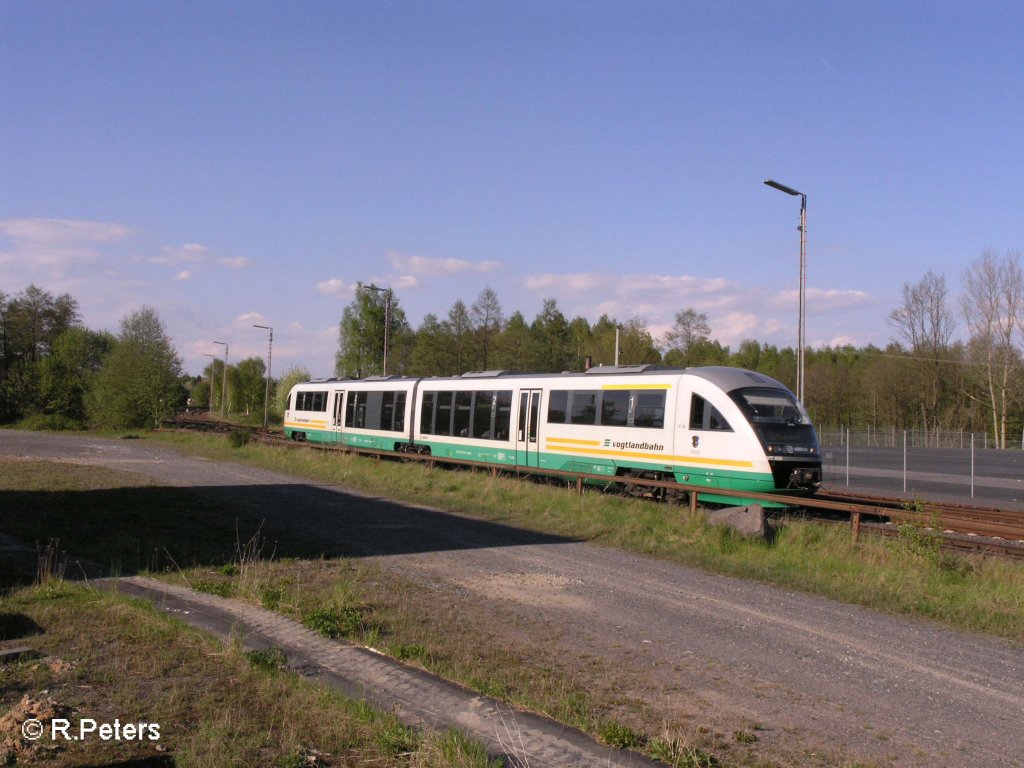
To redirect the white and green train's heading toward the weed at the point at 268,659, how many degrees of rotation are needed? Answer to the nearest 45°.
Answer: approximately 45° to its right

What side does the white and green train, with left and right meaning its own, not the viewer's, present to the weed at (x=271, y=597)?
right

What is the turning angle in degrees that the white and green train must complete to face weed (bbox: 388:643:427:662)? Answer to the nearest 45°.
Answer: approximately 45° to its right

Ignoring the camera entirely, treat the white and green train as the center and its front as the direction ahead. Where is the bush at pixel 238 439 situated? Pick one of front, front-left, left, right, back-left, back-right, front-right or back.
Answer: back

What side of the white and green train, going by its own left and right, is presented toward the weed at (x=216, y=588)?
right

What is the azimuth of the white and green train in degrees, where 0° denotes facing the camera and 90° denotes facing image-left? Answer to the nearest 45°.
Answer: approximately 315°

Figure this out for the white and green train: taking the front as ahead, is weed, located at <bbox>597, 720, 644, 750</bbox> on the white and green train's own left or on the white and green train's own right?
on the white and green train's own right
